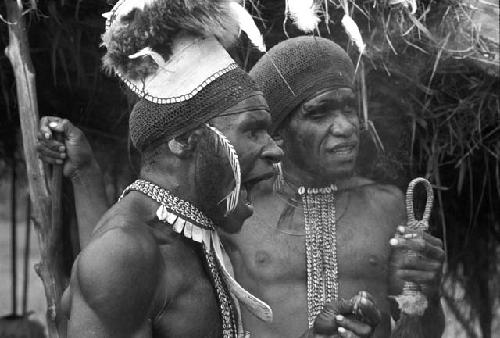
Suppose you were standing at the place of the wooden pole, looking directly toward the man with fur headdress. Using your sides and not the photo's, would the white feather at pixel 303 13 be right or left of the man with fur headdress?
left

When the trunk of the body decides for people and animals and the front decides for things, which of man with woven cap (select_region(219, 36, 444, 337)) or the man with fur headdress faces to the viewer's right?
the man with fur headdress

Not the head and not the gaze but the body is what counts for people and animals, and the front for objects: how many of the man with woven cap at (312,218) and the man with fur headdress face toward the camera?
1

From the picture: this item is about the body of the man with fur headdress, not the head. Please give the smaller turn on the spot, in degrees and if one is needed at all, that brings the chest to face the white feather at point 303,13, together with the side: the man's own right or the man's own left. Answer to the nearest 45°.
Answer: approximately 45° to the man's own left

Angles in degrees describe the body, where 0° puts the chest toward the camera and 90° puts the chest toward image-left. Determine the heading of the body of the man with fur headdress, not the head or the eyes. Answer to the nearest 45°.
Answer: approximately 270°

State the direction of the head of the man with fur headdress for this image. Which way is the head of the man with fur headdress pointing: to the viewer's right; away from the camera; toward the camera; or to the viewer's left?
to the viewer's right

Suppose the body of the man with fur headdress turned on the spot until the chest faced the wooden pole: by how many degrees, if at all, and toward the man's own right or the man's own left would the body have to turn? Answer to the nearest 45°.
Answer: approximately 135° to the man's own left

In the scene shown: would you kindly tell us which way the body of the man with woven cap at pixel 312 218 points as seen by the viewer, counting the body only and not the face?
toward the camera

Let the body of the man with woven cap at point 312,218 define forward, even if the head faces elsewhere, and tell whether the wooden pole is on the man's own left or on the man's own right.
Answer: on the man's own right

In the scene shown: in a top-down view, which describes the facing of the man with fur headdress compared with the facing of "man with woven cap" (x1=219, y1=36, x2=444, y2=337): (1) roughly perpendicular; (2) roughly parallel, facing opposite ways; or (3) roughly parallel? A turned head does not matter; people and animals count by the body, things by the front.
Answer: roughly perpendicular
